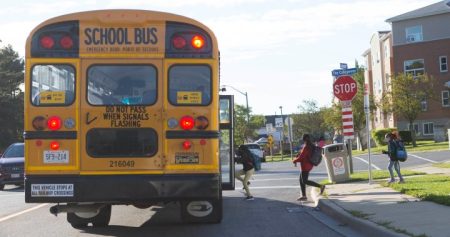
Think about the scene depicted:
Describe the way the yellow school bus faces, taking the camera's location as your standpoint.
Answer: facing away from the viewer

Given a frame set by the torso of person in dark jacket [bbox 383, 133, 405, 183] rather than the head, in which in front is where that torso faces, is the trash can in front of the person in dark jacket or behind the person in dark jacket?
in front

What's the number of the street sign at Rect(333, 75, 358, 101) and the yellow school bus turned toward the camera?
1

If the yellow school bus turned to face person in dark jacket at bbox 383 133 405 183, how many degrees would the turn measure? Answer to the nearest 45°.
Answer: approximately 45° to its right

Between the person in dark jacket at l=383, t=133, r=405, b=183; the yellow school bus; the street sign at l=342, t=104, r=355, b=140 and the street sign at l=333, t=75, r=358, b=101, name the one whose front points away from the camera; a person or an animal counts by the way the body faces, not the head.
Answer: the yellow school bus
